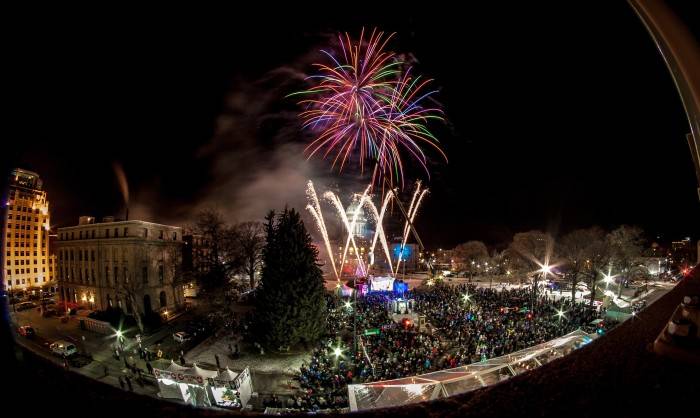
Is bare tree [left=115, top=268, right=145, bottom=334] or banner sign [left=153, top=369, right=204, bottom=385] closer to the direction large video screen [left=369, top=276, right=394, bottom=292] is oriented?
the banner sign

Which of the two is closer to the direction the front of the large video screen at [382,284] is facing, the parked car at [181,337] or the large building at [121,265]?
the parked car

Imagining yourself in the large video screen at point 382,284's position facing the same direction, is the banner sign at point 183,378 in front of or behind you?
in front

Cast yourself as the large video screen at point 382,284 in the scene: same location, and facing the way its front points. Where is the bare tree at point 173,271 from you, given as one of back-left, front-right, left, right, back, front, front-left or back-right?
right

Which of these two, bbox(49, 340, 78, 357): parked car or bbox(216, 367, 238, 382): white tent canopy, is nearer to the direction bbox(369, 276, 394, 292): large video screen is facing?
the white tent canopy

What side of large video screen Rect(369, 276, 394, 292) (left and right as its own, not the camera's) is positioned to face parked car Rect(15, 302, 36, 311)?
right

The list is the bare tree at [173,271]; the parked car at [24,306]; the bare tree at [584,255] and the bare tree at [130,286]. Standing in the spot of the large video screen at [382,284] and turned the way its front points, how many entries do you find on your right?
3

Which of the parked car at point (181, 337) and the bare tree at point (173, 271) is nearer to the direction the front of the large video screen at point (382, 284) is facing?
the parked car

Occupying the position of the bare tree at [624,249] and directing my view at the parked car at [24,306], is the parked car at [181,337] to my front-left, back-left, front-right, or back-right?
front-left

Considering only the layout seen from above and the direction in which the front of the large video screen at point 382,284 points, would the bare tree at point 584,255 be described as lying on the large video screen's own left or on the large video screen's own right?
on the large video screen's own left

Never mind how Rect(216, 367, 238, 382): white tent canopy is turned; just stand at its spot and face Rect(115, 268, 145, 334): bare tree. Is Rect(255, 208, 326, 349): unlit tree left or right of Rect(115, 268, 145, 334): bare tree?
right

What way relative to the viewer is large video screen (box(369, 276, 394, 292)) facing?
toward the camera

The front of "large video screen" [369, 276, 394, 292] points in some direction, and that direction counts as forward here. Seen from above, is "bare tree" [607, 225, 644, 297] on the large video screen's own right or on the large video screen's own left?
on the large video screen's own left

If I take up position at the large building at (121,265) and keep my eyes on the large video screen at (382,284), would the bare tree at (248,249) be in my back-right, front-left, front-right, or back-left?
front-left

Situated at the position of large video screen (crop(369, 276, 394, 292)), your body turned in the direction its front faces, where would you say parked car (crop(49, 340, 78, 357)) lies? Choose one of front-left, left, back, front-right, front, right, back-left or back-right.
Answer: front-right
